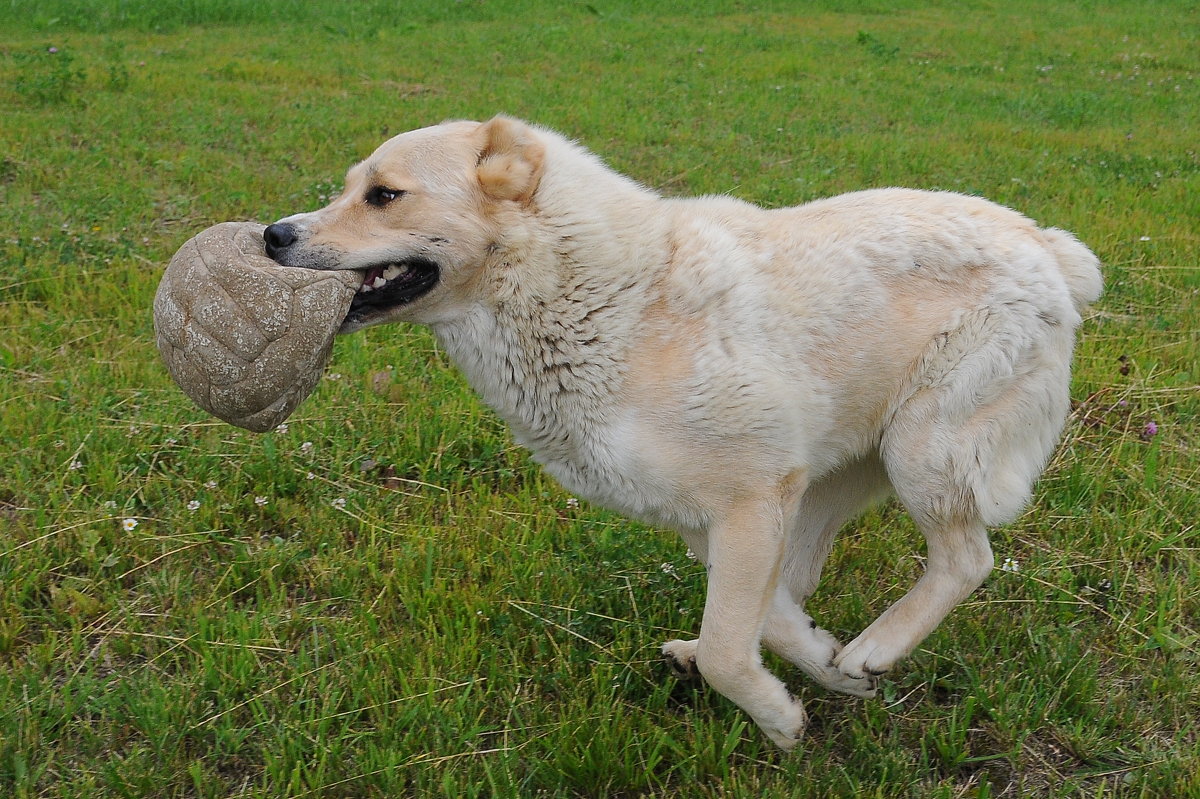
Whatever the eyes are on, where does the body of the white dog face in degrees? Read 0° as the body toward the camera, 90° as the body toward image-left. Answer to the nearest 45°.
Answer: approximately 90°
